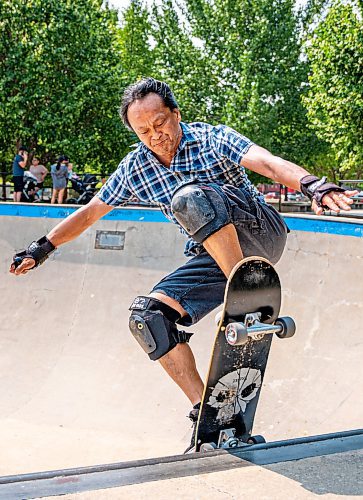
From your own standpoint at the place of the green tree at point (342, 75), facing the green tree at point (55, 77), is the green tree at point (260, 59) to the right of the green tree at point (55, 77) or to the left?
right

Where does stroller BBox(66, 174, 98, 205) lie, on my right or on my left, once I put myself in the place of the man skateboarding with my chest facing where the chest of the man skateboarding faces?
on my right

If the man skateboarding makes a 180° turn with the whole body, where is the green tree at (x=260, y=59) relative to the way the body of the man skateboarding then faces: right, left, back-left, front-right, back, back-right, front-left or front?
front-left

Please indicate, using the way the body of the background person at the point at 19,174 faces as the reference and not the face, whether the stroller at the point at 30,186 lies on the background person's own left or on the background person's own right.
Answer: on the background person's own left

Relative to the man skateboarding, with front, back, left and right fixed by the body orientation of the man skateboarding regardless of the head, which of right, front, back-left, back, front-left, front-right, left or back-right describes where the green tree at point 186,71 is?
back-right

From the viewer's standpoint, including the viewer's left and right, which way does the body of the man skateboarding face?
facing the viewer and to the left of the viewer

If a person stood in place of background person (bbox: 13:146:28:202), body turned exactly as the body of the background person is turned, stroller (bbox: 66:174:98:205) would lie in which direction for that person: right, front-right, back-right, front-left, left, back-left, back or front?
front-left
